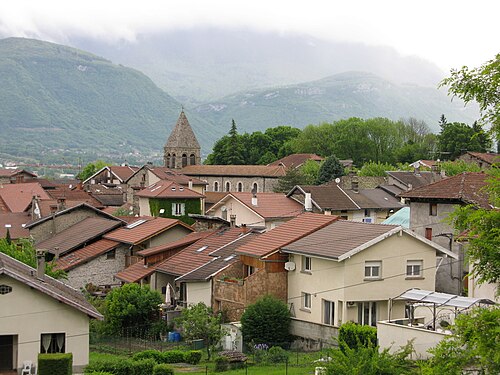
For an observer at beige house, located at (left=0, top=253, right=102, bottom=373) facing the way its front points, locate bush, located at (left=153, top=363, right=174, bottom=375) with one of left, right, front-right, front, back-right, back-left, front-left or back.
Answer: front-left

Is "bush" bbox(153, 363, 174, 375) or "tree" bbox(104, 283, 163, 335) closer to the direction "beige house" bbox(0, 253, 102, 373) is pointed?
the bush

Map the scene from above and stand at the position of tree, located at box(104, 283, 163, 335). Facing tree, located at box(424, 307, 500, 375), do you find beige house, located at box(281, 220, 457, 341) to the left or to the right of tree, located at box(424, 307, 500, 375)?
left

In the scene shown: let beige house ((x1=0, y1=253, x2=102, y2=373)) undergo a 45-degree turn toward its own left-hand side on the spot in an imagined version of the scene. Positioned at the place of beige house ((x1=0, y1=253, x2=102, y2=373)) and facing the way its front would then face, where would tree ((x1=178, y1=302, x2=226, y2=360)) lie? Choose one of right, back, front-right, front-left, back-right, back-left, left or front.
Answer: left

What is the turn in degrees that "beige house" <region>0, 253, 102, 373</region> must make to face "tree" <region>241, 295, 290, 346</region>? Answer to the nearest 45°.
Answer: approximately 135° to its left

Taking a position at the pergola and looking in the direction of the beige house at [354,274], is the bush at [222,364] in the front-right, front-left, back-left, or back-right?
front-left

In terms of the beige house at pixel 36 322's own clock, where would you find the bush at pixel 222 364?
The bush is roughly at 9 o'clock from the beige house.

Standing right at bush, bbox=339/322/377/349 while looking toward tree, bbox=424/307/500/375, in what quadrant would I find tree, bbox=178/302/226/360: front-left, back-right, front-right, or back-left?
back-right

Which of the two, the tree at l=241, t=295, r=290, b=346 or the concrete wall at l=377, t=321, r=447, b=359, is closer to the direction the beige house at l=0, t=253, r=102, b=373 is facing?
the concrete wall

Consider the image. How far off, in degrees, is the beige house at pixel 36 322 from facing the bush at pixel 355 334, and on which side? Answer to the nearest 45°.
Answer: approximately 90° to its left

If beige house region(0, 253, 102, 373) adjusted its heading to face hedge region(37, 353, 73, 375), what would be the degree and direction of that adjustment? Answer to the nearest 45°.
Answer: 0° — it already faces it

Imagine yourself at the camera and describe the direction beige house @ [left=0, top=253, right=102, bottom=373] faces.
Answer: facing the viewer

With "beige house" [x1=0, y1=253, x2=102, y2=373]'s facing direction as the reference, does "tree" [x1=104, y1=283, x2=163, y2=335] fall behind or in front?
behind

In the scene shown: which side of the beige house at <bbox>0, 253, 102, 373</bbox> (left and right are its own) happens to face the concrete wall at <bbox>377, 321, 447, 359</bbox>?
left
